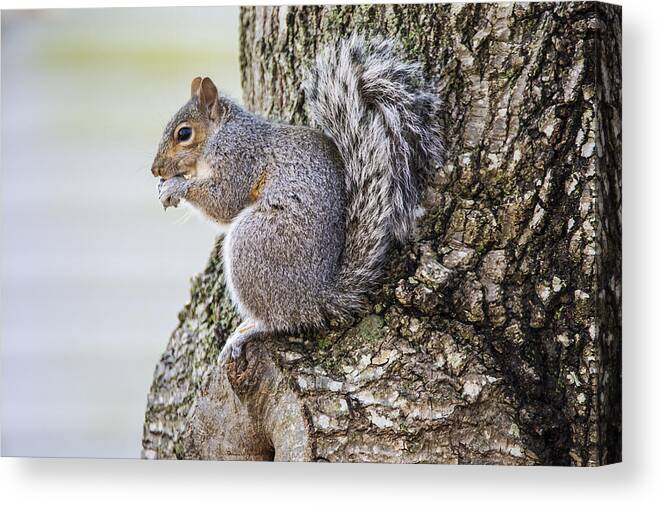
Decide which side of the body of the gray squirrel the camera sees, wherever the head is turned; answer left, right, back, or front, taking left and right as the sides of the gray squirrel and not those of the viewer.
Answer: left
